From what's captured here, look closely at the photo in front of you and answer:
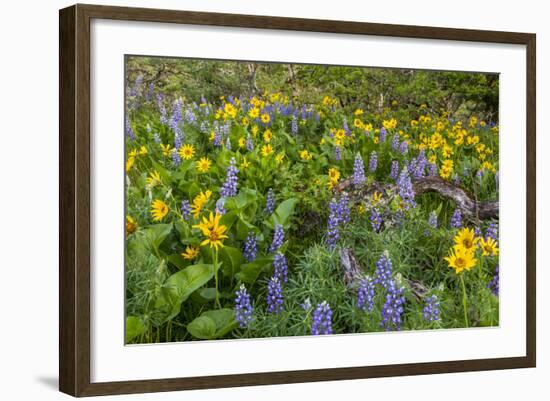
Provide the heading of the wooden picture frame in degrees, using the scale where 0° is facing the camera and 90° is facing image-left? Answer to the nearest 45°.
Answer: approximately 315°
